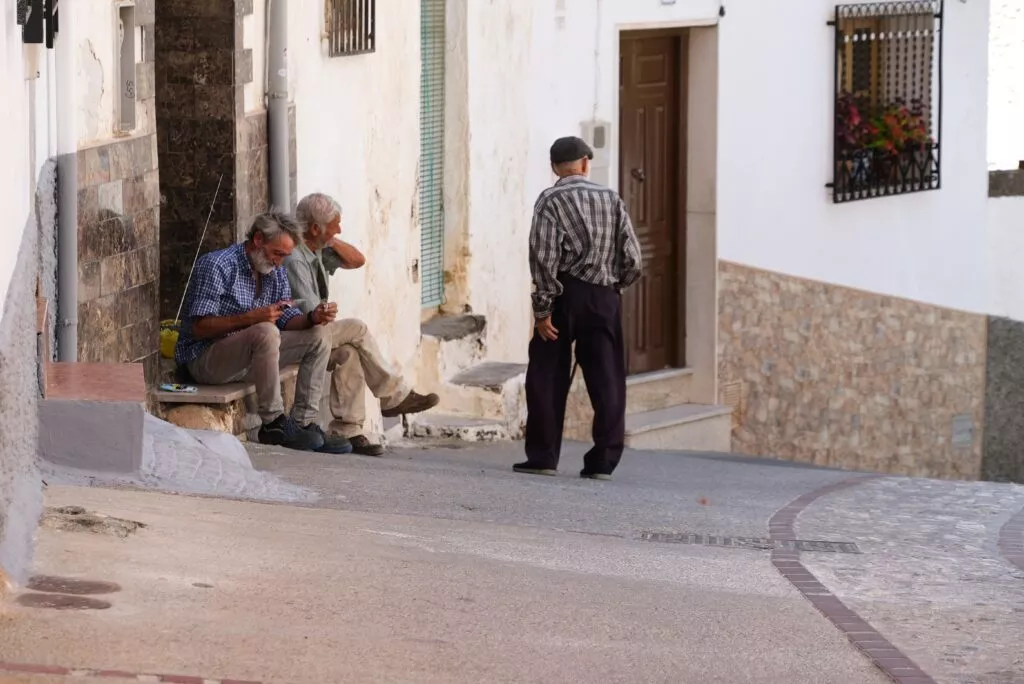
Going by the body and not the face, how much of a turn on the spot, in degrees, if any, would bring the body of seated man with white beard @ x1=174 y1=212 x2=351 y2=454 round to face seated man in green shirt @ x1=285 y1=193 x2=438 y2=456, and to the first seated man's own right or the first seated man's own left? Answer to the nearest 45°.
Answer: approximately 90° to the first seated man's own left

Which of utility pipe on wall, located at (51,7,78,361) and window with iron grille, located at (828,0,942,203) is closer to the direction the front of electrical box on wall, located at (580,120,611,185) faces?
the utility pipe on wall

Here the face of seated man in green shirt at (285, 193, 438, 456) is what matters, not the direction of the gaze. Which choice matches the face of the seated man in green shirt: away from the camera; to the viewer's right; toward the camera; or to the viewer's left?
to the viewer's right

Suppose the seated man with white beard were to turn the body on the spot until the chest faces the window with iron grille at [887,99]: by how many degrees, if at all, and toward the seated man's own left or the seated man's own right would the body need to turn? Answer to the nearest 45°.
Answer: approximately 90° to the seated man's own left

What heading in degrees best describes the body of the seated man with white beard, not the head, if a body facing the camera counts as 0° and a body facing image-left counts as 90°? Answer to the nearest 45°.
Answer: approximately 315°

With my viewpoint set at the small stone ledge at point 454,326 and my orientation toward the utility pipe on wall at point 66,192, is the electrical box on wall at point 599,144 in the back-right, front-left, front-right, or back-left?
back-left

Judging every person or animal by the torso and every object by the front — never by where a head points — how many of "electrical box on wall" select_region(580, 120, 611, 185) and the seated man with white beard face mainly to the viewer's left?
0

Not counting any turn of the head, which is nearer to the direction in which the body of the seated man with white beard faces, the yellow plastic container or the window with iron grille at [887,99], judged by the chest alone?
the window with iron grille

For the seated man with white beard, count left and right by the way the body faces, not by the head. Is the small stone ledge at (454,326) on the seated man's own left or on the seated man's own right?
on the seated man's own left
